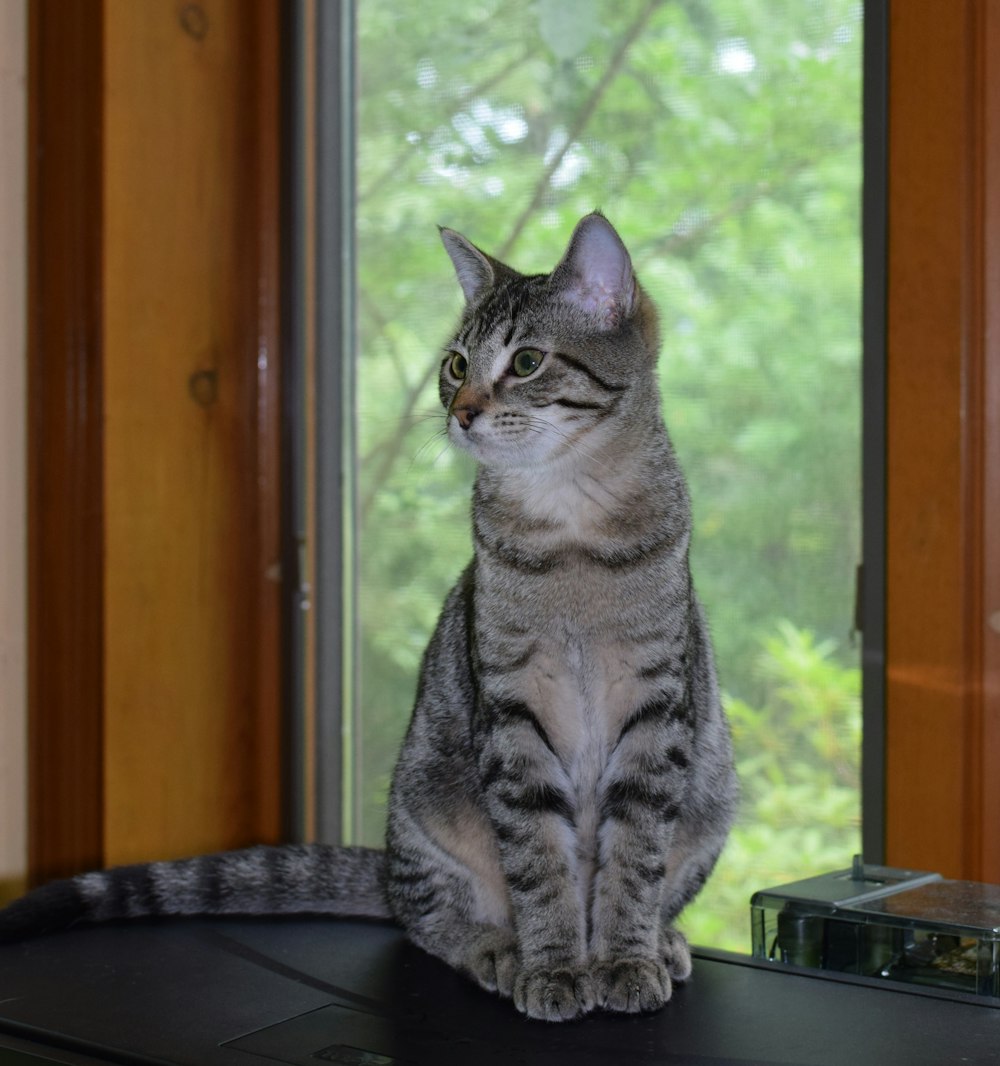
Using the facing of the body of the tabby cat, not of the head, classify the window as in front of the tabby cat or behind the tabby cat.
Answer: behind

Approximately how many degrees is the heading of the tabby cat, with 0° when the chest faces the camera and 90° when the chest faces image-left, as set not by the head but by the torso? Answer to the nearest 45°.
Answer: approximately 0°
